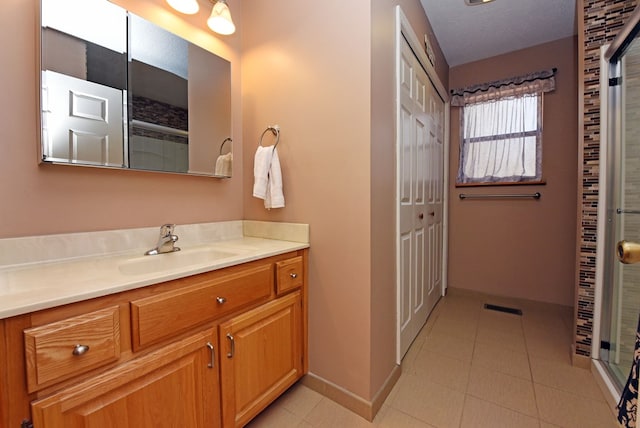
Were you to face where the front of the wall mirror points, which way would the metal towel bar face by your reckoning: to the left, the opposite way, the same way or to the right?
to the right

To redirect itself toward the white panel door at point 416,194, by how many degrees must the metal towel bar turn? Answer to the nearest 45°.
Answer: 0° — it already faces it

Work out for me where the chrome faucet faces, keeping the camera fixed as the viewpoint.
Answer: facing the viewer and to the right of the viewer

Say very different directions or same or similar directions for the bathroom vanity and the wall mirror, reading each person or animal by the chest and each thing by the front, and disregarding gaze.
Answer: same or similar directions

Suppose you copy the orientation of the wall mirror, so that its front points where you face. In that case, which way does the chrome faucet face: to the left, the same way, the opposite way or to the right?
the same way

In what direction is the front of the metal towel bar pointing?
toward the camera

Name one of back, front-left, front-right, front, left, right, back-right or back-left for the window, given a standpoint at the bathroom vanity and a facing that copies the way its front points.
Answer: front-left

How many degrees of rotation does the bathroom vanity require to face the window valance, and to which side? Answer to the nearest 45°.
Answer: approximately 45° to its left

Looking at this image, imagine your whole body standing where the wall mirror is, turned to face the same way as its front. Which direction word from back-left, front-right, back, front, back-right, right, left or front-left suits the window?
front-left

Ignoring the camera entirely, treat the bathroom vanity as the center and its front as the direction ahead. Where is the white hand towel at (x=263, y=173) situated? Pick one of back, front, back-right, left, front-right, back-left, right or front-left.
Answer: left

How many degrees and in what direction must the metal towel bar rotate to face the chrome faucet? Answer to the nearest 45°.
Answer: approximately 45° to its right

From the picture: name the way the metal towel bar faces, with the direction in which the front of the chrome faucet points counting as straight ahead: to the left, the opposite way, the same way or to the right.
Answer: to the right
